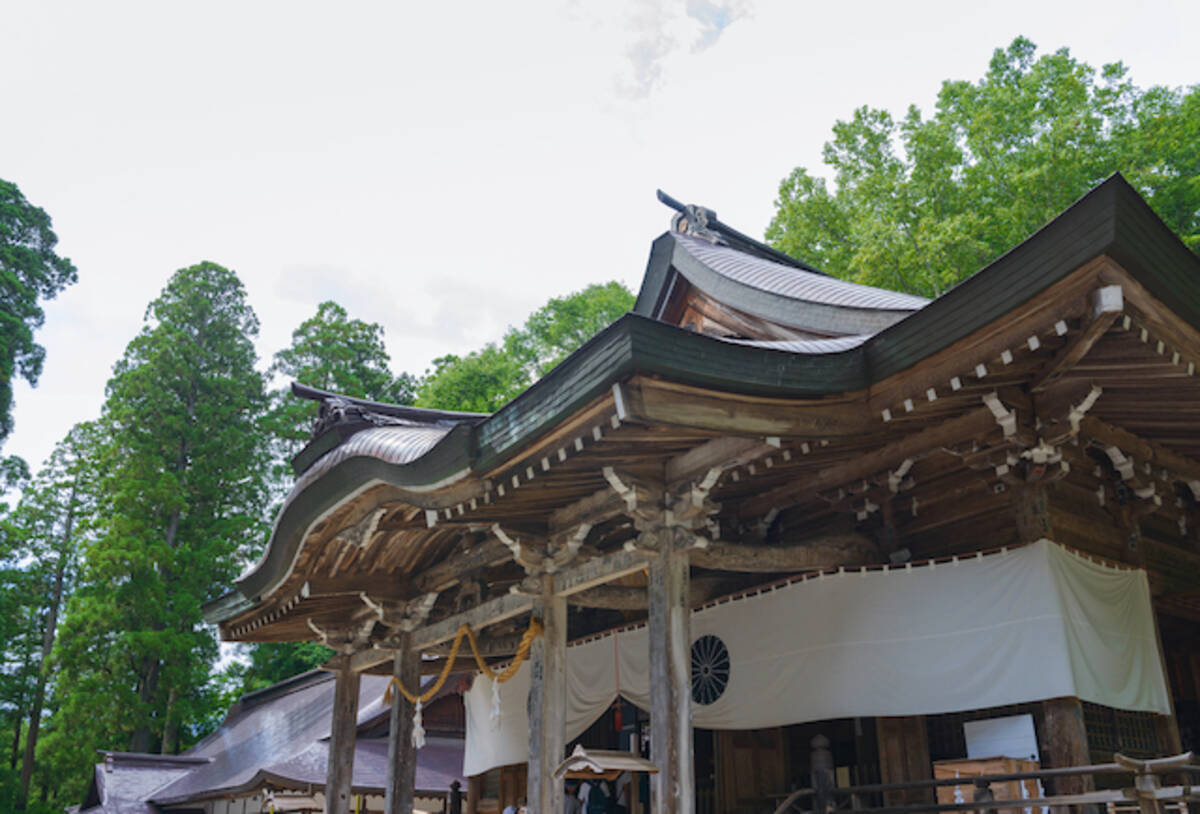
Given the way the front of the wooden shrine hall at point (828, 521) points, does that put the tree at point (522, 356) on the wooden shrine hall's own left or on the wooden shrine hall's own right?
on the wooden shrine hall's own right

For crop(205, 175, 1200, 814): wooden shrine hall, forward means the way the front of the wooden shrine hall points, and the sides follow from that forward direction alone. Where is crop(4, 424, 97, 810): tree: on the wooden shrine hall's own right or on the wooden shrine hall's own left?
on the wooden shrine hall's own right

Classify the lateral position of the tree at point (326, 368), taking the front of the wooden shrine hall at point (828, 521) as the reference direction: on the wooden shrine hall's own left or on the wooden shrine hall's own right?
on the wooden shrine hall's own right

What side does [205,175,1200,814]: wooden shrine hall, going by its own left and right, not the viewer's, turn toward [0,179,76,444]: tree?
right

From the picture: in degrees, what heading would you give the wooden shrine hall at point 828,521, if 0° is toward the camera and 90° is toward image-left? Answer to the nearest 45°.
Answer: approximately 45°
